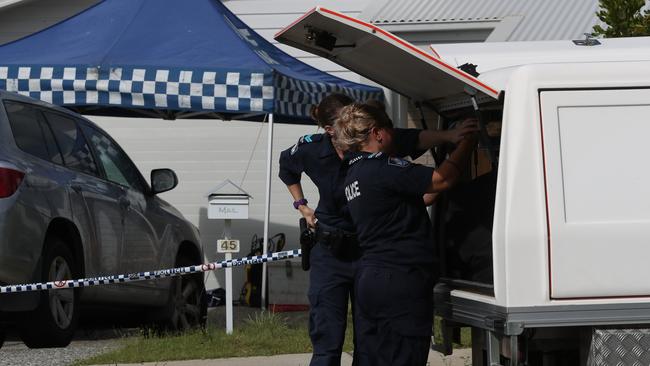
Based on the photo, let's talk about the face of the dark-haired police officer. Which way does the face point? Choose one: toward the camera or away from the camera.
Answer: away from the camera

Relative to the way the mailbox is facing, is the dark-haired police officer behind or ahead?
ahead

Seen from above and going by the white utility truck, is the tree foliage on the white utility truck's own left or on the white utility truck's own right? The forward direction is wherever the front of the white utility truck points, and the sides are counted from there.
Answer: on the white utility truck's own left

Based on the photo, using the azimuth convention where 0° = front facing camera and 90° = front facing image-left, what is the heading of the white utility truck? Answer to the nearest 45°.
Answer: approximately 270°

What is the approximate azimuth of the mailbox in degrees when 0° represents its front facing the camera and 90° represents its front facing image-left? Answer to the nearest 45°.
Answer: approximately 0°

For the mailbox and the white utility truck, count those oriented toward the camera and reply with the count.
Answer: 1

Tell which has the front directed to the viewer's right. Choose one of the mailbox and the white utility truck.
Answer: the white utility truck

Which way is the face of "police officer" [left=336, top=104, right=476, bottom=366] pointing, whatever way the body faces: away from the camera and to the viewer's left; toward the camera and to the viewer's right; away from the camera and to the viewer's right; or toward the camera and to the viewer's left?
away from the camera and to the viewer's right

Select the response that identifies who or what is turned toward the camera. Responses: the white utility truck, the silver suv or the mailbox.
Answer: the mailbox
